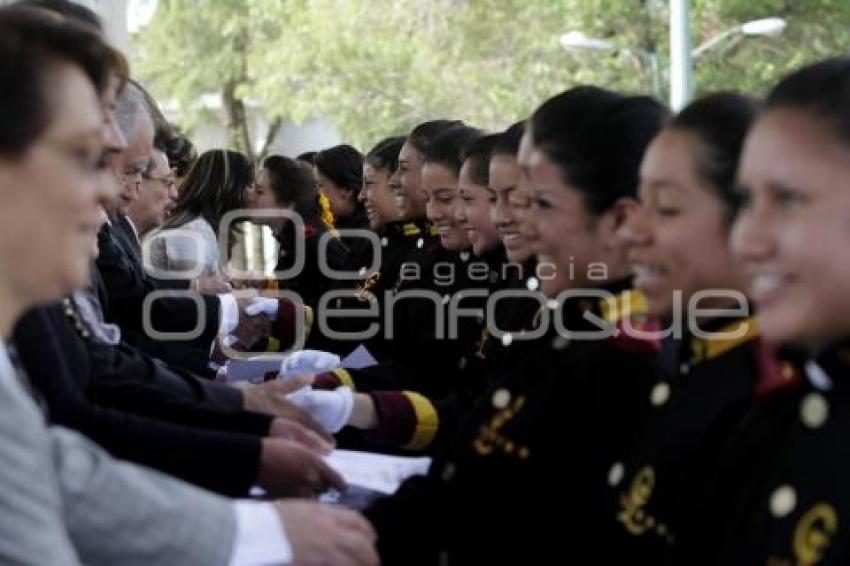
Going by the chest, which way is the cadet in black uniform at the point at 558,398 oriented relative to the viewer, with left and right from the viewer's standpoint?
facing to the left of the viewer

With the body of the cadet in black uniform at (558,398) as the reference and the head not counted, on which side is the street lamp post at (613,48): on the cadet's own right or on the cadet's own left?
on the cadet's own right

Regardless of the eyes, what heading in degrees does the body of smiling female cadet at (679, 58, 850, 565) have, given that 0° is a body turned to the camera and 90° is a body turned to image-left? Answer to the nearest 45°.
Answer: approximately 45°

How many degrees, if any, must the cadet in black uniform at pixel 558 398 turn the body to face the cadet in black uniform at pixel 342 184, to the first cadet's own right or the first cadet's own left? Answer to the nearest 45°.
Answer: approximately 90° to the first cadet's own right

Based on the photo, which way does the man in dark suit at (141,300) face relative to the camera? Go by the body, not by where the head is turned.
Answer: to the viewer's right

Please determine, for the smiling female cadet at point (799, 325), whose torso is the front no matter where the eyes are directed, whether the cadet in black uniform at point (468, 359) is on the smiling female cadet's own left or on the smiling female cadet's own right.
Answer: on the smiling female cadet's own right

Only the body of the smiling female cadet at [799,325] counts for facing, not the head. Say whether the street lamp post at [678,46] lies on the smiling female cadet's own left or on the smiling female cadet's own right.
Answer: on the smiling female cadet's own right

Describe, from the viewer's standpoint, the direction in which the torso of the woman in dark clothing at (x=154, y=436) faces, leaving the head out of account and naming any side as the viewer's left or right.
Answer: facing to the right of the viewer

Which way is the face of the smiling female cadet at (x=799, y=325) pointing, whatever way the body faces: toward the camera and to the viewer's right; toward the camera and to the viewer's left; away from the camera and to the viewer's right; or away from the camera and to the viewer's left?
toward the camera and to the viewer's left

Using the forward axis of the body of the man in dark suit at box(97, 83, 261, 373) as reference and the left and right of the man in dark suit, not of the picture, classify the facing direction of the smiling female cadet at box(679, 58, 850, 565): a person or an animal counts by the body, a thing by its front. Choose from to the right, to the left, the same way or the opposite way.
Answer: the opposite way

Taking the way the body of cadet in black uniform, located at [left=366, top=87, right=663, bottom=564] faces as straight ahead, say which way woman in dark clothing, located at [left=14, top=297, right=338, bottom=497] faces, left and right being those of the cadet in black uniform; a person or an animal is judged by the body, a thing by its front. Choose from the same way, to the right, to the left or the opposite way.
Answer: the opposite way

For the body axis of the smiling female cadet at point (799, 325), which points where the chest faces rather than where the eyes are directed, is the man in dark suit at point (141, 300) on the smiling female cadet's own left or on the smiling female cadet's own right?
on the smiling female cadet's own right

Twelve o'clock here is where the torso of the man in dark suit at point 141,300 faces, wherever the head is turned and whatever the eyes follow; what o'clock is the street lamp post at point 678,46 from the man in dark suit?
The street lamp post is roughly at 10 o'clock from the man in dark suit.

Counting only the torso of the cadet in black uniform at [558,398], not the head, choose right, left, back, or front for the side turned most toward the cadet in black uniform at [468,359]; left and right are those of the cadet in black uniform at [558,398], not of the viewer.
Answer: right

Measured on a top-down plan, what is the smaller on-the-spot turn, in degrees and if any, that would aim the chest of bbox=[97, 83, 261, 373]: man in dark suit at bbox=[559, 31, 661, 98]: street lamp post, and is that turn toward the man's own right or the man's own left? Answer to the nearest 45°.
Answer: approximately 45° to the man's own left
